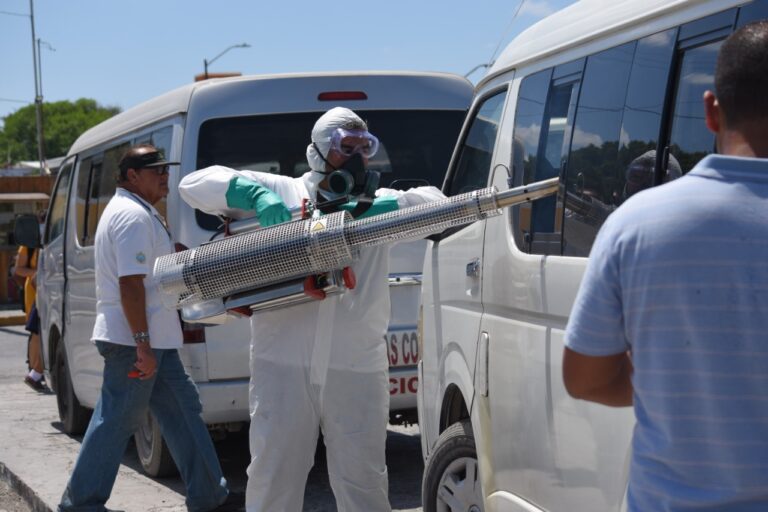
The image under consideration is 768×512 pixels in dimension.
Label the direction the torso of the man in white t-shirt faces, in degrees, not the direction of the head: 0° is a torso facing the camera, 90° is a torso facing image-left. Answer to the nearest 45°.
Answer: approximately 270°

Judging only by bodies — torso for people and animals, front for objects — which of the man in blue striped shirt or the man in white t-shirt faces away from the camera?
the man in blue striped shirt

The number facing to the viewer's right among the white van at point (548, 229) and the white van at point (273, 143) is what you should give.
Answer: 0

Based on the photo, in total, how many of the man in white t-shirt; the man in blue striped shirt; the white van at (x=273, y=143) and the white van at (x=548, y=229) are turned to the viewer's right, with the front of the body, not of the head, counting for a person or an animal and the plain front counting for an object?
1

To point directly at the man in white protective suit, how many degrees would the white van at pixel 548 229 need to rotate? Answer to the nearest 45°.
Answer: approximately 45° to its left

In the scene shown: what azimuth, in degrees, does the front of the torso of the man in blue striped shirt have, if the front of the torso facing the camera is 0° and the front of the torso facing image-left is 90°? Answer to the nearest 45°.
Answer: approximately 180°

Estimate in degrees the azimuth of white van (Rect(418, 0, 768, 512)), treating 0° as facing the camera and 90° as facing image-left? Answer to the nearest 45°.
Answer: approximately 135°

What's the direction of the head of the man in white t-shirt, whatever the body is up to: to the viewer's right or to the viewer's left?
to the viewer's right

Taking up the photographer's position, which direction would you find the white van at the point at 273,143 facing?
facing away from the viewer and to the left of the viewer
